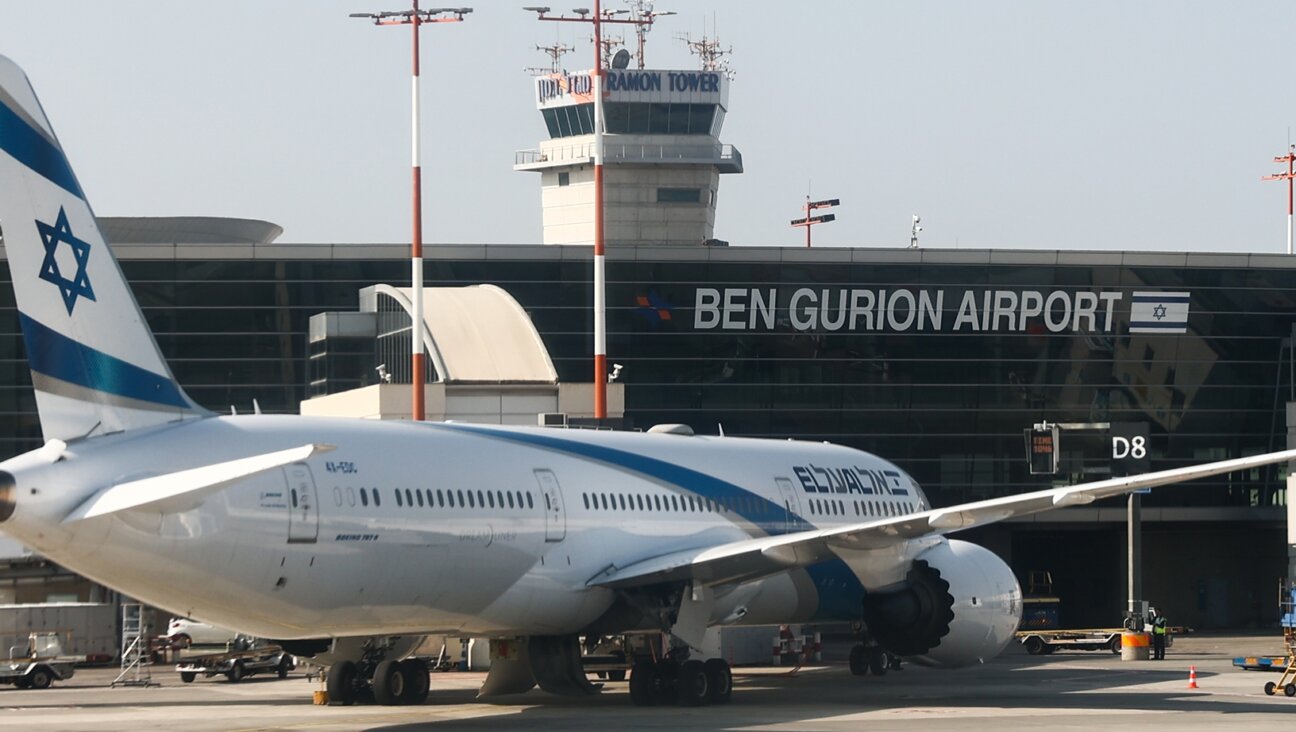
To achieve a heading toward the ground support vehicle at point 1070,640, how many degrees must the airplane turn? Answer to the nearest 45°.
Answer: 0° — it already faces it

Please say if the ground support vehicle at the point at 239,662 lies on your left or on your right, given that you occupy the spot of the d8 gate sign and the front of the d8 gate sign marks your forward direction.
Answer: on your right

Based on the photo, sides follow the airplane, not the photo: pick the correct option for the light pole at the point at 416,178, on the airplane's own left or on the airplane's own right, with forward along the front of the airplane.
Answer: on the airplane's own left

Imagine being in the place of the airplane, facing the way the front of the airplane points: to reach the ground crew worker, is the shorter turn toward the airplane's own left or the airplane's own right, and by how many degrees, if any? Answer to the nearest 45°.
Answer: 0° — it already faces them

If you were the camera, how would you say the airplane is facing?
facing away from the viewer and to the right of the viewer

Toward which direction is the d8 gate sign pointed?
toward the camera

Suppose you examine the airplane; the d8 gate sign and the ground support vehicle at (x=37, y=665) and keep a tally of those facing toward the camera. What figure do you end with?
1

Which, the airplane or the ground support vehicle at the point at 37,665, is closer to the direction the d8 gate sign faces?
the airplane
